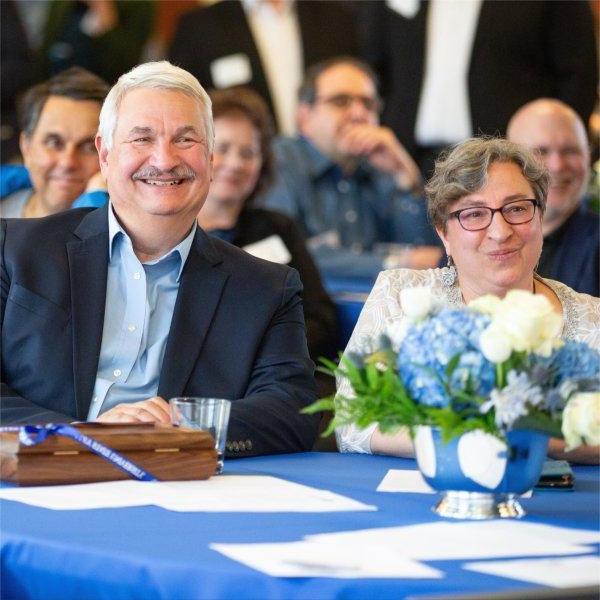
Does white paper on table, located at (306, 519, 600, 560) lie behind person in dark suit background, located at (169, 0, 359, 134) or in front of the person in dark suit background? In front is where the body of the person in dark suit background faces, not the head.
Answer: in front

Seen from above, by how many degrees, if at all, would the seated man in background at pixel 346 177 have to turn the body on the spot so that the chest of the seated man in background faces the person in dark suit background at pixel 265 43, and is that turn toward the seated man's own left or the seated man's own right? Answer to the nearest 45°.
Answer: approximately 180°

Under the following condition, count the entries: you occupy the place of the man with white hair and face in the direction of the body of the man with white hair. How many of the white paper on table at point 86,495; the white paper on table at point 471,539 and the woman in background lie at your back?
1

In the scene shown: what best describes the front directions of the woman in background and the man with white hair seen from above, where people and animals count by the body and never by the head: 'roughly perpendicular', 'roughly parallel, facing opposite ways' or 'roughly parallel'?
roughly parallel

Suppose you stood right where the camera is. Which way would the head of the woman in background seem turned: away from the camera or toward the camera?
toward the camera

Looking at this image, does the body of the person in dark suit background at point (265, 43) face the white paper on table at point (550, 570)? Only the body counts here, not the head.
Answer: yes

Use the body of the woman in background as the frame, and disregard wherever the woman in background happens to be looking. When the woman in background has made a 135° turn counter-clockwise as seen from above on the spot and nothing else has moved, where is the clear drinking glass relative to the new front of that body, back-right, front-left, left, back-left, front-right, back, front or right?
back-right

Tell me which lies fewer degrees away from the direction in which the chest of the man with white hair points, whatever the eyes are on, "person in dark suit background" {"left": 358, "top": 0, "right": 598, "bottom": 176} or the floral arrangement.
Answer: the floral arrangement

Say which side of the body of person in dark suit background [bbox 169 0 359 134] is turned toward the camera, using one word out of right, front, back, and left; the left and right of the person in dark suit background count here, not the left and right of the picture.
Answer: front

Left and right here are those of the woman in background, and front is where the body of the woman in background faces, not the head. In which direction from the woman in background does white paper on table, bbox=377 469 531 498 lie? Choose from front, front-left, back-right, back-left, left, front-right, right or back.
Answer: front

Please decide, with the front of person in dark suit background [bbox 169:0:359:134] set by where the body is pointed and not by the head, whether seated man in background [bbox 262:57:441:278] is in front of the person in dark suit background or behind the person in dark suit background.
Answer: in front

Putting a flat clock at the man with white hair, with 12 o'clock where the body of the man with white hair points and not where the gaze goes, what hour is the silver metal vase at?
The silver metal vase is roughly at 11 o'clock from the man with white hair.

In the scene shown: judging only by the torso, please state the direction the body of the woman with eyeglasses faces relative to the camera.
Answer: toward the camera

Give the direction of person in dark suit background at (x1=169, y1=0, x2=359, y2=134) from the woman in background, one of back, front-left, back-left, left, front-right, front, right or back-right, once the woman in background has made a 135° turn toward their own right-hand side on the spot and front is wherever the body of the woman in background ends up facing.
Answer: front-right

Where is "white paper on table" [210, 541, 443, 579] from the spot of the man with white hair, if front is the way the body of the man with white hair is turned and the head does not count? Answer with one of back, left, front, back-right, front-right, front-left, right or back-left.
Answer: front

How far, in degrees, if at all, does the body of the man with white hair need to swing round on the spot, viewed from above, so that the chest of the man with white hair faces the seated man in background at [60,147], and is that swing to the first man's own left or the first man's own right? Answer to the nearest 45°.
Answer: approximately 180°
